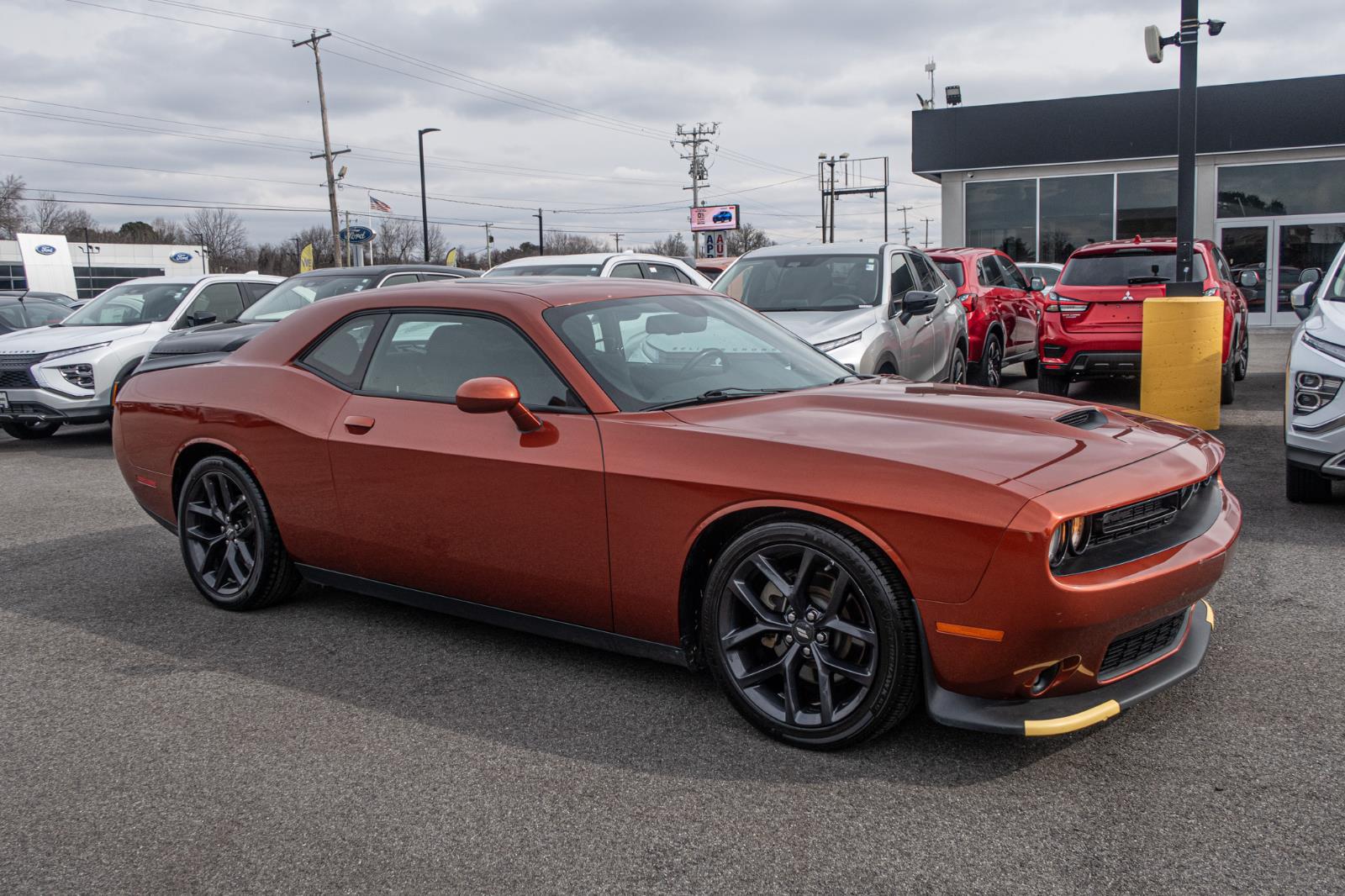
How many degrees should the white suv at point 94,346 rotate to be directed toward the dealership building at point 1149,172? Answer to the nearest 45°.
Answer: approximately 135° to its left

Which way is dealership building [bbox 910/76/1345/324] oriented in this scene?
toward the camera

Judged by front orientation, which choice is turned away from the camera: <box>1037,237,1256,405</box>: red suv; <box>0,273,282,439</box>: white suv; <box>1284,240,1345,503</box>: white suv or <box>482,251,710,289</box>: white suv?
the red suv

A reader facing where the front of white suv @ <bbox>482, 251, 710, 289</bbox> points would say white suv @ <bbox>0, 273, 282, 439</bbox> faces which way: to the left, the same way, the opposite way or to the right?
the same way

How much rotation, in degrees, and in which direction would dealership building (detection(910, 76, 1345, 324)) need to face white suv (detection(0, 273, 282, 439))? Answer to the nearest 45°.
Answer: approximately 45° to its right

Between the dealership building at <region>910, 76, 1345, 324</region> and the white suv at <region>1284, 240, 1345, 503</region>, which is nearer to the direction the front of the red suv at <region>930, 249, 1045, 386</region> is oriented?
the dealership building

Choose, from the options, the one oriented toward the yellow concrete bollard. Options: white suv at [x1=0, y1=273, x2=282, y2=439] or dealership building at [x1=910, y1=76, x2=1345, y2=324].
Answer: the dealership building

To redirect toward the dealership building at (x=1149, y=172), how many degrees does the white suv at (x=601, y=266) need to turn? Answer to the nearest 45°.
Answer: approximately 180°

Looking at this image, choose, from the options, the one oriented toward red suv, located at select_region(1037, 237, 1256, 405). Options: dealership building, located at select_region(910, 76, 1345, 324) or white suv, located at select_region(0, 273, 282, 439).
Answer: the dealership building

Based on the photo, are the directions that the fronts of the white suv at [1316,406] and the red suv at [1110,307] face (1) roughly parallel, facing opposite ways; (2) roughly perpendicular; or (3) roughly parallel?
roughly parallel, facing opposite ways

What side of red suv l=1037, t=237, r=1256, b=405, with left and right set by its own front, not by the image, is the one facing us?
back

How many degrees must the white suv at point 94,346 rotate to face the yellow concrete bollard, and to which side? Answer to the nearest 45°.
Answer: approximately 90° to its left

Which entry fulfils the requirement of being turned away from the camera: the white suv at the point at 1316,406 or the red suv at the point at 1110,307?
the red suv

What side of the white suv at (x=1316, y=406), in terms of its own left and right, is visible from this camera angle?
front

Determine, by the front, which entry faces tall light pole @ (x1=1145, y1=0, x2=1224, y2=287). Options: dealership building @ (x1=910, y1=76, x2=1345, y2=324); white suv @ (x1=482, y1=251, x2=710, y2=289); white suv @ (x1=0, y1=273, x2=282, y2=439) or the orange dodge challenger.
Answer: the dealership building

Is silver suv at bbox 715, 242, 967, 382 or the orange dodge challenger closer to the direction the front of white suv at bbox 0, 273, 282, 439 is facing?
the orange dodge challenger

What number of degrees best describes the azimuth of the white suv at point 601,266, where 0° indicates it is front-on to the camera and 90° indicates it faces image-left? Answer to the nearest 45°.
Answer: approximately 45°

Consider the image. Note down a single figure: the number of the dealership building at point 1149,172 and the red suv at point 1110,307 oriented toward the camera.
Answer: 1

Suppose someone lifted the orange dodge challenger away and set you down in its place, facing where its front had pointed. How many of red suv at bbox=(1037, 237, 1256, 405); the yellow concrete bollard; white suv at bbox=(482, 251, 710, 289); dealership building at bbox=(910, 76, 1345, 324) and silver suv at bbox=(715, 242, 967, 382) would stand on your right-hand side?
0

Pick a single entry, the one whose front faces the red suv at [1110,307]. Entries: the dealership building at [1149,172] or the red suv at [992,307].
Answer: the dealership building

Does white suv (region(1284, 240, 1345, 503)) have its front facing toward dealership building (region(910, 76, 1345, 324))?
no
